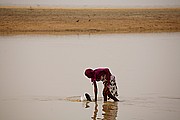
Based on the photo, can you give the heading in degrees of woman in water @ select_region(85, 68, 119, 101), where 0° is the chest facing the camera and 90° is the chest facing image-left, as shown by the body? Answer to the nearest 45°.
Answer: approximately 90°
